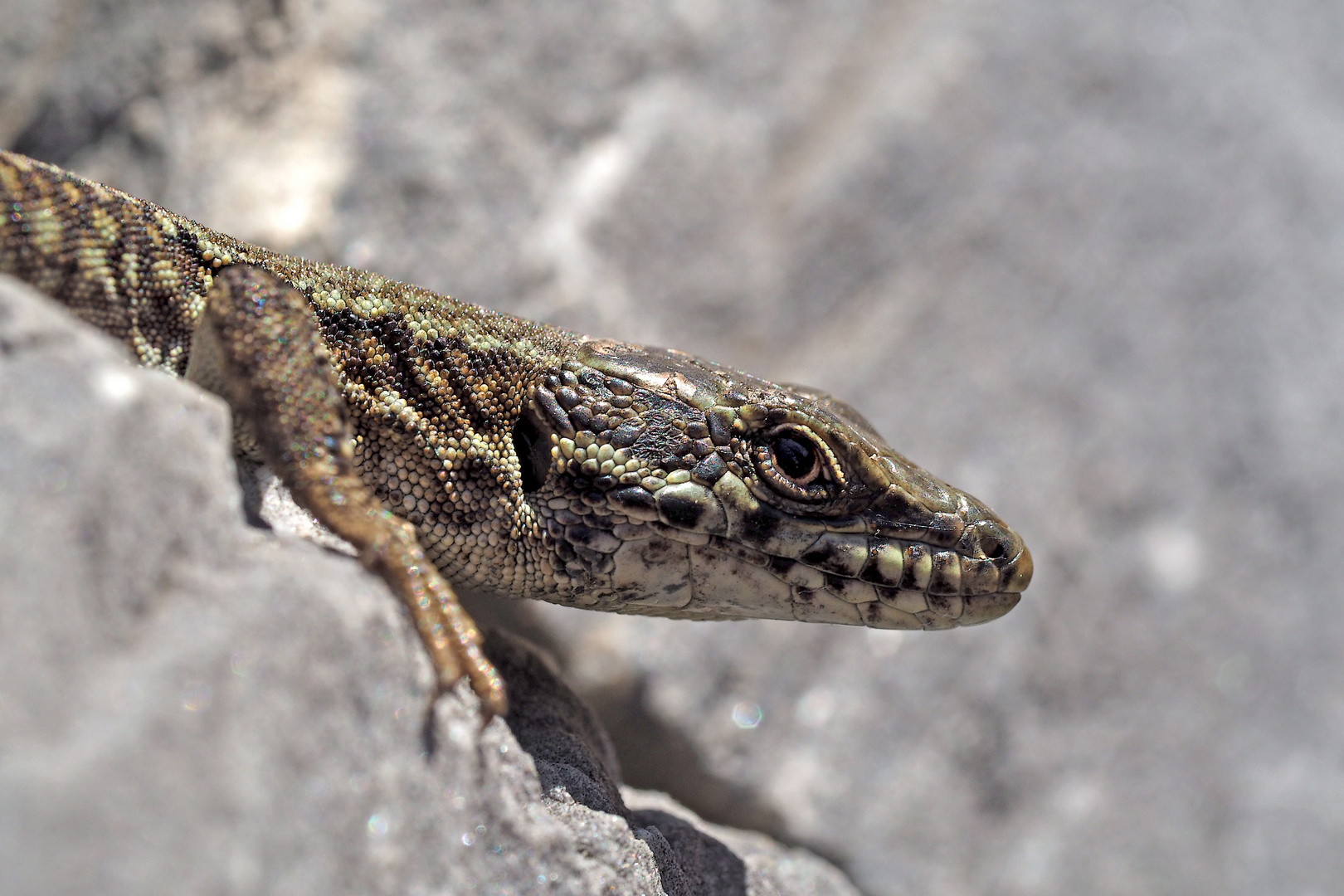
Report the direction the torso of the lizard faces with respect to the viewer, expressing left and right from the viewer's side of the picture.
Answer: facing to the right of the viewer
